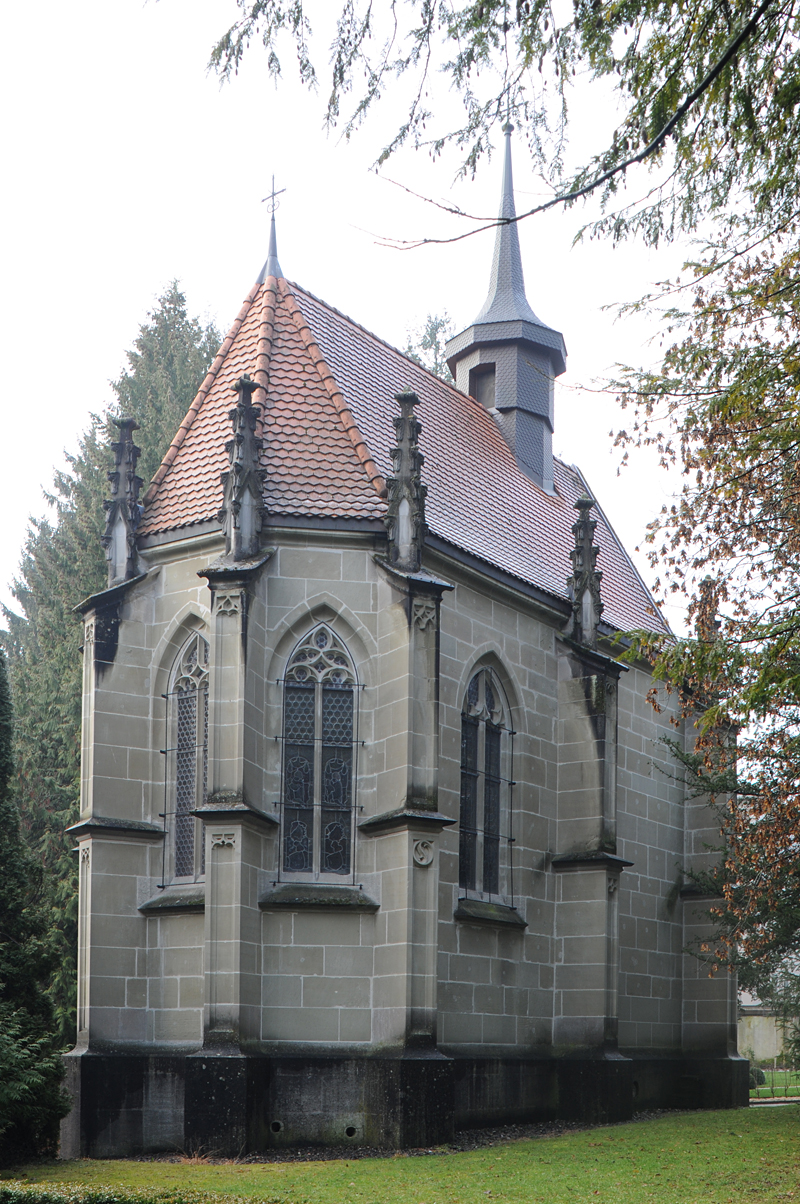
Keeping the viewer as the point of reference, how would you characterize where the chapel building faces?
facing away from the viewer and to the right of the viewer

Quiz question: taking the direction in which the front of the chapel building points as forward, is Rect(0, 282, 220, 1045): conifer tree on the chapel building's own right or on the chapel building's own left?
on the chapel building's own left
